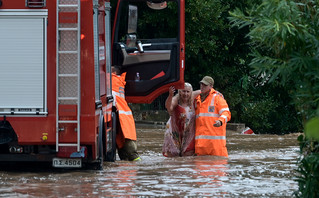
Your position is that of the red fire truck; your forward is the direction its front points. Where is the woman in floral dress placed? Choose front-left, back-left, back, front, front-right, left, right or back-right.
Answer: front-right

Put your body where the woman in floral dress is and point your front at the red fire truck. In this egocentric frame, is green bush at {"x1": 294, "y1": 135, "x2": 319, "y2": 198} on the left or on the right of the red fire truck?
left

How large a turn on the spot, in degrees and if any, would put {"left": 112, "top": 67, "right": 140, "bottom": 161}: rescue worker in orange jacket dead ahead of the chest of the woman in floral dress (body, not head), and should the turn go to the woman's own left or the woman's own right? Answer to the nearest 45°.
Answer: approximately 45° to the woman's own right

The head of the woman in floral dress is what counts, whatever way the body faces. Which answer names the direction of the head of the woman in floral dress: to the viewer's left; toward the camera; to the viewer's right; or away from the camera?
toward the camera

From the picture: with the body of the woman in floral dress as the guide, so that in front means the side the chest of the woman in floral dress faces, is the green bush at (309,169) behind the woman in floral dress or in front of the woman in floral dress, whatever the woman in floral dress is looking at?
in front

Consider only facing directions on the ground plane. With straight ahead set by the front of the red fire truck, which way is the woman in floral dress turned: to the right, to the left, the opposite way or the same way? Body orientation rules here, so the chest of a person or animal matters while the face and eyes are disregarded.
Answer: the opposite way

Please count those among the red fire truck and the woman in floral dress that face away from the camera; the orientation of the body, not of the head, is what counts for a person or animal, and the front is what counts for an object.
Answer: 1

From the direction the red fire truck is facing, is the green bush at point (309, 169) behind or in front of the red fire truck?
behind

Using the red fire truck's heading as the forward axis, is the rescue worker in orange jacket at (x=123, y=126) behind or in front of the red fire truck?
in front

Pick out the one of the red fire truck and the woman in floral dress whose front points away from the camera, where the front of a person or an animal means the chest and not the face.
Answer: the red fire truck

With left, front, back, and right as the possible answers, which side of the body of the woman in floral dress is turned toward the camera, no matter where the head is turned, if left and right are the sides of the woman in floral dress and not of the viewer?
front

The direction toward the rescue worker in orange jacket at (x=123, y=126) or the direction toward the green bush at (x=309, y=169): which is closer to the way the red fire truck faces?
the rescue worker in orange jacket

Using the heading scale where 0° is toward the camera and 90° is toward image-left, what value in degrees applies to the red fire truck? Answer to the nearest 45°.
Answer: approximately 180°
